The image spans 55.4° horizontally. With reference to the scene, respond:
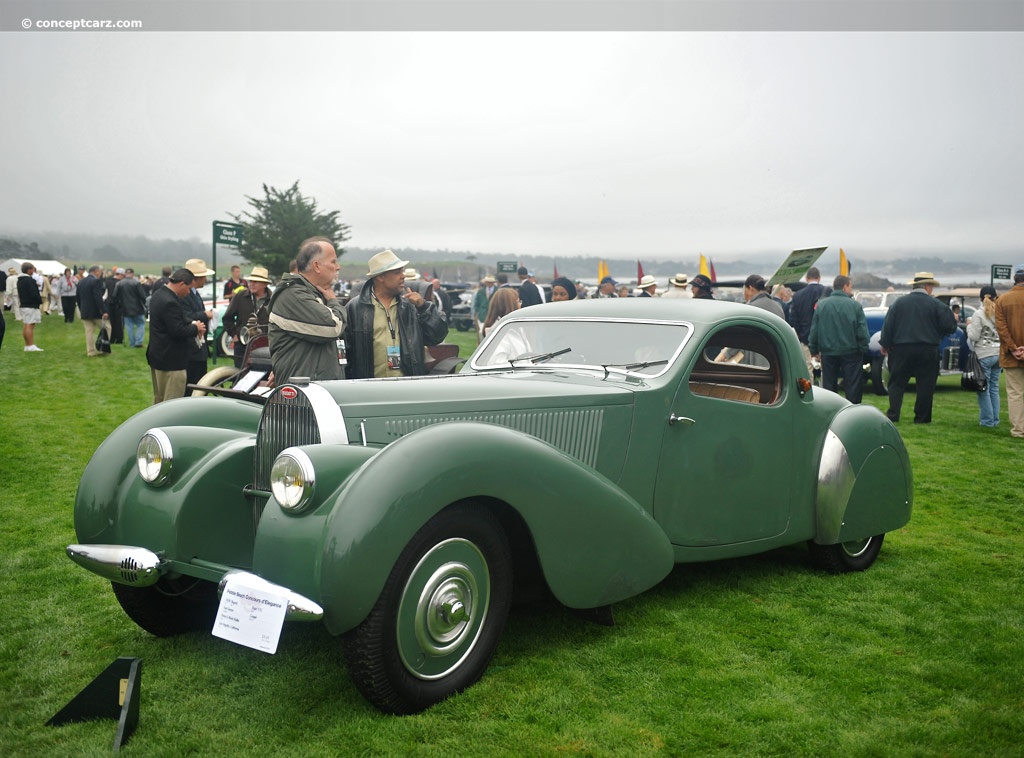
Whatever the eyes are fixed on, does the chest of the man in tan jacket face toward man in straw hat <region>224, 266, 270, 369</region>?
no

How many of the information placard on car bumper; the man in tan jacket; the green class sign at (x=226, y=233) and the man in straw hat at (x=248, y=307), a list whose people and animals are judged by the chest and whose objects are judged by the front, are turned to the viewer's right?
0

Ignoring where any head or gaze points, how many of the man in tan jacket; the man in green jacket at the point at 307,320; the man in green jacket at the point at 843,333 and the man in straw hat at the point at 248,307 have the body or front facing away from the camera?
2

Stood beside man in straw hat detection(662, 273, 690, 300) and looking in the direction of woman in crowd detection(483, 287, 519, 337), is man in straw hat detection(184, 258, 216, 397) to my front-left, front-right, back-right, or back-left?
front-right

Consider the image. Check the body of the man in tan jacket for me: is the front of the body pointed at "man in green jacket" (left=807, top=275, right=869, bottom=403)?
no

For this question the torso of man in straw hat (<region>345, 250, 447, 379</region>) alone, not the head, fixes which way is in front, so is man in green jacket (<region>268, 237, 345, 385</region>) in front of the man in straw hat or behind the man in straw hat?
in front

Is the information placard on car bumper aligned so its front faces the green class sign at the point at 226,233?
no

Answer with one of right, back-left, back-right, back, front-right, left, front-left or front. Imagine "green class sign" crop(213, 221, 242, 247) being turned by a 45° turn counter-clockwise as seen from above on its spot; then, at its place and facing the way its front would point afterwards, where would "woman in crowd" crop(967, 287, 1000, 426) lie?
front

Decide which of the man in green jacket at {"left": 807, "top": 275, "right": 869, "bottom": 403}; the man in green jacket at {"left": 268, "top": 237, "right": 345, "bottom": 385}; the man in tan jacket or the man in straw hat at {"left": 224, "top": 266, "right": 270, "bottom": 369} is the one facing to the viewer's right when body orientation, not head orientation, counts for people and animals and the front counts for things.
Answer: the man in green jacket at {"left": 268, "top": 237, "right": 345, "bottom": 385}

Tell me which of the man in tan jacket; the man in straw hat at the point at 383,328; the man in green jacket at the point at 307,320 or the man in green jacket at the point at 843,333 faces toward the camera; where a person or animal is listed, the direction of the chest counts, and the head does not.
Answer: the man in straw hat

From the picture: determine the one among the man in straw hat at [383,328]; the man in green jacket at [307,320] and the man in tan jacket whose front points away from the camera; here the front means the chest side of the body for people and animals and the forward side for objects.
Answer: the man in tan jacket

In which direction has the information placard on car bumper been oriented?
toward the camera

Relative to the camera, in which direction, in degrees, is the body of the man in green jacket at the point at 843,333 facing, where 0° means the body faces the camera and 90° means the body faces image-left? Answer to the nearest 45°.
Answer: approximately 180°

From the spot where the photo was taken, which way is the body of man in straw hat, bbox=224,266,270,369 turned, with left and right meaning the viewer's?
facing the viewer

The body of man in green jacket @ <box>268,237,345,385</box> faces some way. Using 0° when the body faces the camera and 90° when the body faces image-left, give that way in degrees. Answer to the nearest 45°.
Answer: approximately 270°

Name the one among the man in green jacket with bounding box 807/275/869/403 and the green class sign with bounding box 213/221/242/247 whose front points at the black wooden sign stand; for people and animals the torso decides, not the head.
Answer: the green class sign

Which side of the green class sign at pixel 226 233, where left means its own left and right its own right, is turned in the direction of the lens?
front
